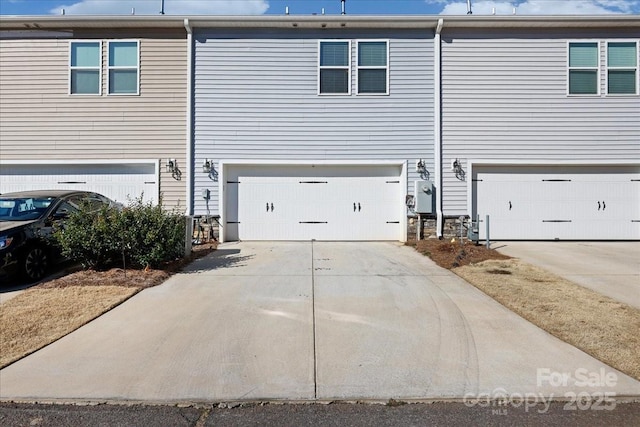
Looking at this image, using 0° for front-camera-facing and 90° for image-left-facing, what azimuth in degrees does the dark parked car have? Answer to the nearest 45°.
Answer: approximately 45°

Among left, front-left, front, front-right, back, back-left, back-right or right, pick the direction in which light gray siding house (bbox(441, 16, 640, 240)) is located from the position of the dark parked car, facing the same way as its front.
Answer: back-left

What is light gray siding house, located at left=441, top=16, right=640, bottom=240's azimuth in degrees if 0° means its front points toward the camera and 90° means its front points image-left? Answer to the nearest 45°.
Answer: approximately 0°

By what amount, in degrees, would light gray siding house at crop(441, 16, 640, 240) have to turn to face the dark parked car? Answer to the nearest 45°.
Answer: approximately 45° to its right

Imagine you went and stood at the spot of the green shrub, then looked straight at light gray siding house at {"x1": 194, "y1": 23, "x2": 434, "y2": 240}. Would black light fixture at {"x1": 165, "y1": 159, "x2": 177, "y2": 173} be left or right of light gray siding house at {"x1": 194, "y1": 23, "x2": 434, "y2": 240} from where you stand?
left

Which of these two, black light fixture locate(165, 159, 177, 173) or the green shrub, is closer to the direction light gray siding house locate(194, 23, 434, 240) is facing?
the green shrub

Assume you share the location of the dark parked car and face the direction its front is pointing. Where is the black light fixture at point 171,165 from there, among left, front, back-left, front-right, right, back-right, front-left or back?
back

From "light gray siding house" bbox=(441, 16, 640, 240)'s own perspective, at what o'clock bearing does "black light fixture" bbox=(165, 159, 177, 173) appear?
The black light fixture is roughly at 2 o'clock from the light gray siding house.

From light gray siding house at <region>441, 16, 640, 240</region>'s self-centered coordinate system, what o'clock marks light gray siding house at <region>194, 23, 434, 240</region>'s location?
light gray siding house at <region>194, 23, 434, 240</region> is roughly at 2 o'clock from light gray siding house at <region>441, 16, 640, 240</region>.
